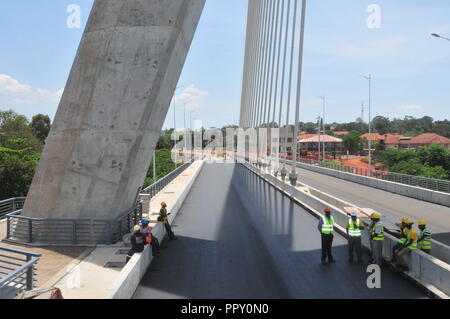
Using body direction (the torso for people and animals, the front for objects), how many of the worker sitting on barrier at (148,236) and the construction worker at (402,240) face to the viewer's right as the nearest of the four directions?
1

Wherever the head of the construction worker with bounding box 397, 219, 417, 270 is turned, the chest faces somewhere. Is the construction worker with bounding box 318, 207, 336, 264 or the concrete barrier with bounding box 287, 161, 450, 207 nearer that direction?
the construction worker

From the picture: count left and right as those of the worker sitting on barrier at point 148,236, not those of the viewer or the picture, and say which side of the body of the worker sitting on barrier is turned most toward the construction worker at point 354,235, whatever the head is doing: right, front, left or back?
front

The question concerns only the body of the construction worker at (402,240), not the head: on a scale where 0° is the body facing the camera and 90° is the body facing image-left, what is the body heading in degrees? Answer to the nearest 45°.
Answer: approximately 90°

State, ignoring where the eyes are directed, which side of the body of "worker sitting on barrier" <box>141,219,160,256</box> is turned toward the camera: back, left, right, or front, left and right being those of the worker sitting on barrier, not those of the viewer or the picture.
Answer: right

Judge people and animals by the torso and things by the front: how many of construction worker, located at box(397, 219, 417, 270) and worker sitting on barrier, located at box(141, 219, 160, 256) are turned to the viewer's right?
1

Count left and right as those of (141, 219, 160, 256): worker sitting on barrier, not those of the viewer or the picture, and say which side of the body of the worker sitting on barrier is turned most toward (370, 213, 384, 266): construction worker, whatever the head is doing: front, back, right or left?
front

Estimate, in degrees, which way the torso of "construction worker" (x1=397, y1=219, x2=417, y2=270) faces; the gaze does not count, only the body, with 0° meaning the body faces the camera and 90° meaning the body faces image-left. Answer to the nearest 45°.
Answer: approximately 90°

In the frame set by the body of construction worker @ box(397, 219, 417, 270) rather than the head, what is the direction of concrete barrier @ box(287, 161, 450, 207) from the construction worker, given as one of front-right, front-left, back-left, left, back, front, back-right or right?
right

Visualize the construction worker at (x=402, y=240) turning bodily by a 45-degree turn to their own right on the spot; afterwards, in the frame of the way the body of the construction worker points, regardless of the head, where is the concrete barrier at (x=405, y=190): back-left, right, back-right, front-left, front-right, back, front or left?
front-right
